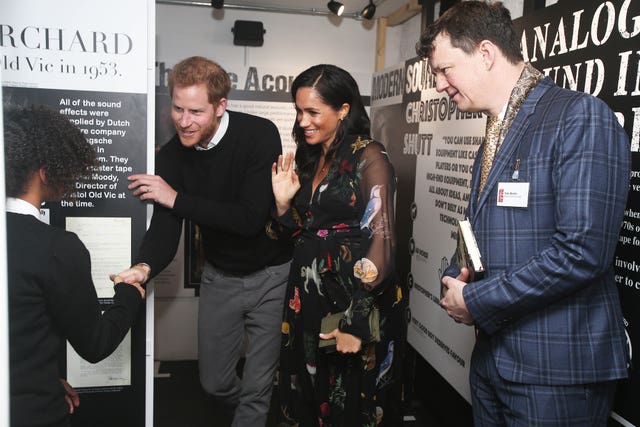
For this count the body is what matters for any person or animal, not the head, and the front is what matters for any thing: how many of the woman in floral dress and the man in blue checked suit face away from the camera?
0

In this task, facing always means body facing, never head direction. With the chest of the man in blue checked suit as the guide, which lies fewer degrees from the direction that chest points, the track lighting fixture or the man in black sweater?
the man in black sweater

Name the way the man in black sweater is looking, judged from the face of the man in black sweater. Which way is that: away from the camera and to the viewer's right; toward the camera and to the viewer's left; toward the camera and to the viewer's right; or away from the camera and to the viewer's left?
toward the camera and to the viewer's left

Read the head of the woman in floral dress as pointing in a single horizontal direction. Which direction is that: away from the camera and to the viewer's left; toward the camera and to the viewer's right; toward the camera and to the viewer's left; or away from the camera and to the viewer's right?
toward the camera and to the viewer's left

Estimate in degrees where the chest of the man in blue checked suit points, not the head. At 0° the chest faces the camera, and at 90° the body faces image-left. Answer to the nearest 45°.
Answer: approximately 90°

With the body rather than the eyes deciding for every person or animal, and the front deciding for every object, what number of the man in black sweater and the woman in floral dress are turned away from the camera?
0

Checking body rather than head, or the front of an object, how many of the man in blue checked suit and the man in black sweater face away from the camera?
0

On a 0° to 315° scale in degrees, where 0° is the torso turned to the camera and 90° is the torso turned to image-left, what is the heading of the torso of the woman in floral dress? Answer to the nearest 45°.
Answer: approximately 45°

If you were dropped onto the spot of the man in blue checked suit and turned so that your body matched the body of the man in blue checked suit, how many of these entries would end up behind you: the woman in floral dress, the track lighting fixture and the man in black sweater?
0

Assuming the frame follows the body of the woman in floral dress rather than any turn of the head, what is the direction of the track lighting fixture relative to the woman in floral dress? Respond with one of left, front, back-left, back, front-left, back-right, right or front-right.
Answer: back-right

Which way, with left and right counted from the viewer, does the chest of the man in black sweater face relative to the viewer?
facing the viewer and to the left of the viewer

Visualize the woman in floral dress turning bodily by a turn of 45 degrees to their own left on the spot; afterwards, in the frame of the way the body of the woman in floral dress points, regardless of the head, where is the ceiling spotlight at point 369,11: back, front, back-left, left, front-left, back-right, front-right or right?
back

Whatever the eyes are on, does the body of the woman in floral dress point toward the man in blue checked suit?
no

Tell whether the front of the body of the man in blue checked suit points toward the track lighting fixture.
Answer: no

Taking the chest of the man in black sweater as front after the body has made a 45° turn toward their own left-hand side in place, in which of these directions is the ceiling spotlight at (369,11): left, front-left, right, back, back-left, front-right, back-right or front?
back-left
